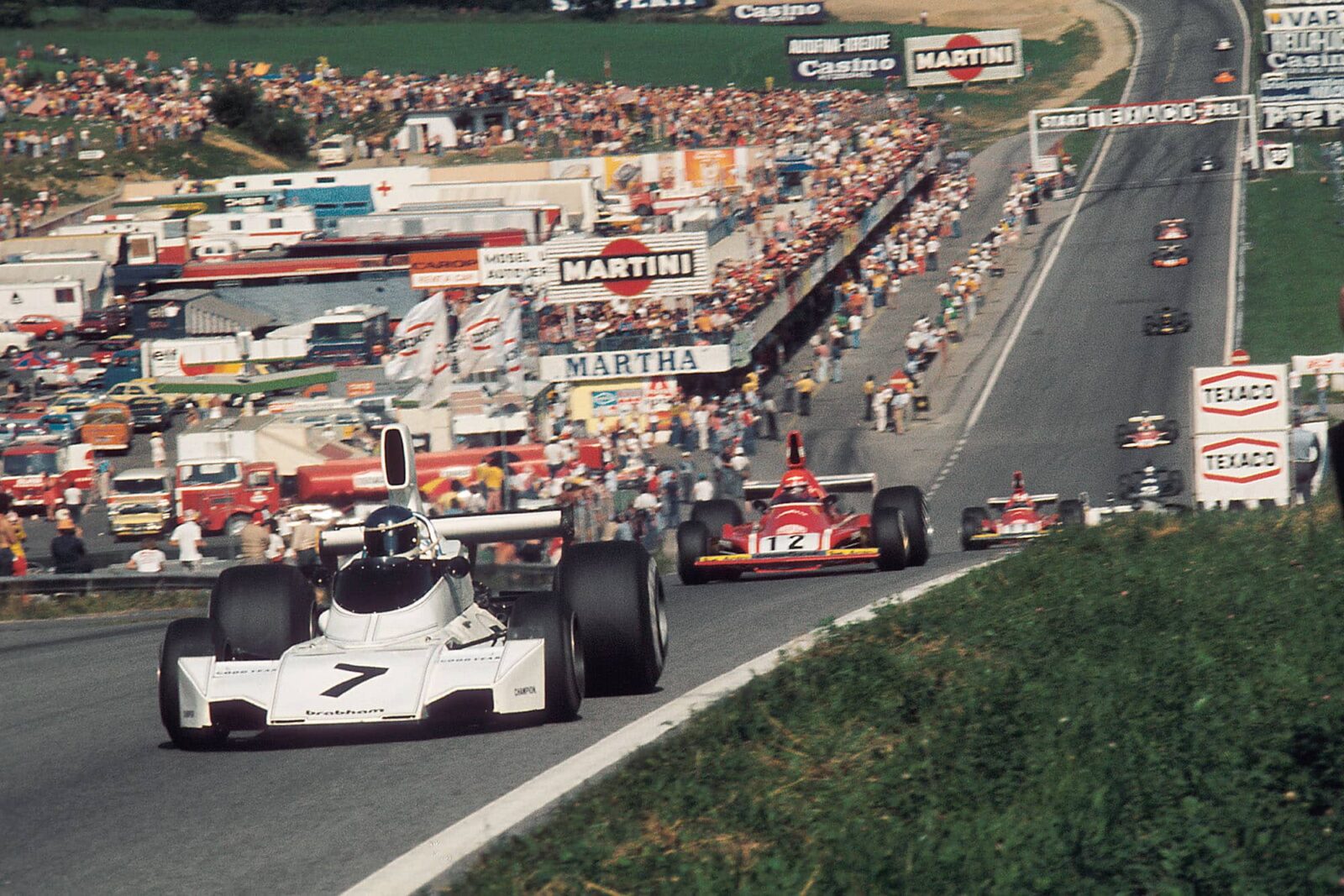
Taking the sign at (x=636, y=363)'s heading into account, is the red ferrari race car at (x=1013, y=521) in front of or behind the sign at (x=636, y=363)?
in front

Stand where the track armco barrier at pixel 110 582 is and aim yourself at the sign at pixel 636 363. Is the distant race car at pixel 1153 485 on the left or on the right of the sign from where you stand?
right

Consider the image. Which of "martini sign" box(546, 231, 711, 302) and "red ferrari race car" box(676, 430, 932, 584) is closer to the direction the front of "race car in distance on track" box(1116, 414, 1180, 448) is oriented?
the red ferrari race car

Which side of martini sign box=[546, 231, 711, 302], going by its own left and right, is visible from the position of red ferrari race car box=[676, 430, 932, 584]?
front

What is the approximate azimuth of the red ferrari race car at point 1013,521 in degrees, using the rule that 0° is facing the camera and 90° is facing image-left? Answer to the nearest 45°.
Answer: approximately 0°

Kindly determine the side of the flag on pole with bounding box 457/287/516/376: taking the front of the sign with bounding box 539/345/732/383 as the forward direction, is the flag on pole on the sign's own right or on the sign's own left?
on the sign's own right

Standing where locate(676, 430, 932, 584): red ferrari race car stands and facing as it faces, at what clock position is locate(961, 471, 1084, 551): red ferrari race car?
locate(961, 471, 1084, 551): red ferrari race car is roughly at 7 o'clock from locate(676, 430, 932, 584): red ferrari race car.

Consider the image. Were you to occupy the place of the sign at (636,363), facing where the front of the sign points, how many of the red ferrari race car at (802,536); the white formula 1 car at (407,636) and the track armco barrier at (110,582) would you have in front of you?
3

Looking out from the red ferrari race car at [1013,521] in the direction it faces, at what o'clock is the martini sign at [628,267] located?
The martini sign is roughly at 5 o'clock from the red ferrari race car.

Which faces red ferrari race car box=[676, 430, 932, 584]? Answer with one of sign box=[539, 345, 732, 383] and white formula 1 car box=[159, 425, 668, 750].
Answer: the sign

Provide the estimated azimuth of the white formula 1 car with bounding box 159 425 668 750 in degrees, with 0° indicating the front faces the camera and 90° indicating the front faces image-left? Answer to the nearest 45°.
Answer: approximately 0°

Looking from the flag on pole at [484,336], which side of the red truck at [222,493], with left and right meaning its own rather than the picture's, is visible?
back

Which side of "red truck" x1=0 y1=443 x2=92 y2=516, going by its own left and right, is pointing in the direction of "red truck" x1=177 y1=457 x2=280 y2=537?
left

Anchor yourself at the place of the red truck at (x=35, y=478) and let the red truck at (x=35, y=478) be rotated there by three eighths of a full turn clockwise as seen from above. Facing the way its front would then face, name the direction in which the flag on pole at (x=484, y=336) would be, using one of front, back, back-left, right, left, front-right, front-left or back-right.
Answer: right

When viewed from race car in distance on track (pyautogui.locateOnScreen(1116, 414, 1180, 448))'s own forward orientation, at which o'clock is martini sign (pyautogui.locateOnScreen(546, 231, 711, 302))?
The martini sign is roughly at 4 o'clock from the race car in distance on track.

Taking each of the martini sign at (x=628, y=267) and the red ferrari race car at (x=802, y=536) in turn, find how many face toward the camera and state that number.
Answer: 2

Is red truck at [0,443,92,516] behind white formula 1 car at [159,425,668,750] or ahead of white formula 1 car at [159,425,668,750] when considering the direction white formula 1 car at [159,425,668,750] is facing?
behind
